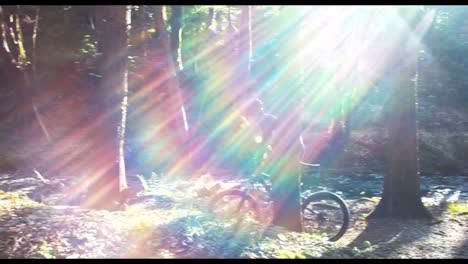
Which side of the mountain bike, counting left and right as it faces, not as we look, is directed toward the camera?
right

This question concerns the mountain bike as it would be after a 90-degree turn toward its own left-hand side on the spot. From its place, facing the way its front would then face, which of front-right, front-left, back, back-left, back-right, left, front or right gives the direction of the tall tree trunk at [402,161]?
front-right

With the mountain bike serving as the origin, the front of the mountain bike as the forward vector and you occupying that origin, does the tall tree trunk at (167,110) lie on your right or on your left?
on your left

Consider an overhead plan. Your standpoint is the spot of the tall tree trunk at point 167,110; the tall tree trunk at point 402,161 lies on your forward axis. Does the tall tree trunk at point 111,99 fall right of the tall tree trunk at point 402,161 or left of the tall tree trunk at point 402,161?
right

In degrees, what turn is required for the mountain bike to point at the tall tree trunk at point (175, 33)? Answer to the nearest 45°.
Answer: approximately 135° to its left

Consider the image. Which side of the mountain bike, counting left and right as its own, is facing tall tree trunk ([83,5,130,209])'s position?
back
